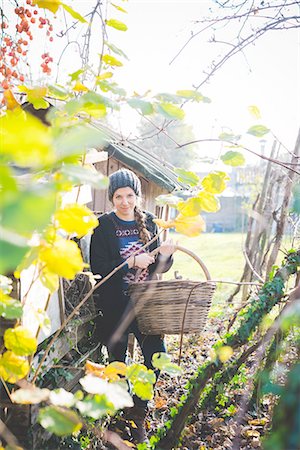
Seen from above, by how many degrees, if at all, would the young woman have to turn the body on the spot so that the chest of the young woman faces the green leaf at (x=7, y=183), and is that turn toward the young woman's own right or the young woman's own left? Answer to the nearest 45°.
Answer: approximately 45° to the young woman's own right

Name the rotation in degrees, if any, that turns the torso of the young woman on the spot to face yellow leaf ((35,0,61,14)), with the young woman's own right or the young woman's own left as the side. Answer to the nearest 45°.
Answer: approximately 45° to the young woman's own right

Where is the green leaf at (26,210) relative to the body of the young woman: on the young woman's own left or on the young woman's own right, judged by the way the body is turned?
on the young woman's own right

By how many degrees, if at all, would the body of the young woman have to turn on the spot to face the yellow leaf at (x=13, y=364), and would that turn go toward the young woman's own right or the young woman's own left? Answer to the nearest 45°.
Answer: approximately 45° to the young woman's own right

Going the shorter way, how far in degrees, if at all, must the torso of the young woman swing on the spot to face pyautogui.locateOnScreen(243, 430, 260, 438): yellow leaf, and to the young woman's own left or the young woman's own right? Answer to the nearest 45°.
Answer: approximately 90° to the young woman's own left

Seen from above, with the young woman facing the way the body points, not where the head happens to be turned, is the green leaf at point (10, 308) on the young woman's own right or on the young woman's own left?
on the young woman's own right

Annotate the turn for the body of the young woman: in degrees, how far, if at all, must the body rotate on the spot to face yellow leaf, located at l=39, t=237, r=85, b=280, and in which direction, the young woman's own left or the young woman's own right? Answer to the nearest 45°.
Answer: approximately 45° to the young woman's own right

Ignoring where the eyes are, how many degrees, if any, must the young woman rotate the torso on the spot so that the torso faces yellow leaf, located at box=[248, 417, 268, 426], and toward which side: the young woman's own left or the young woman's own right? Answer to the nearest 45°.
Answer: approximately 90° to the young woman's own left

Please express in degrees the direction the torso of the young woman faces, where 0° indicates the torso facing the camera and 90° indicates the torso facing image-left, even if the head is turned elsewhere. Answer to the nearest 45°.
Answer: approximately 315°

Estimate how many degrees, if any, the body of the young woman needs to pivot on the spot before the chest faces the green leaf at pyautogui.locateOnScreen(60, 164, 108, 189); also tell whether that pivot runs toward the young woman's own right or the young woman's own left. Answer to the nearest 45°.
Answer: approximately 45° to the young woman's own right
